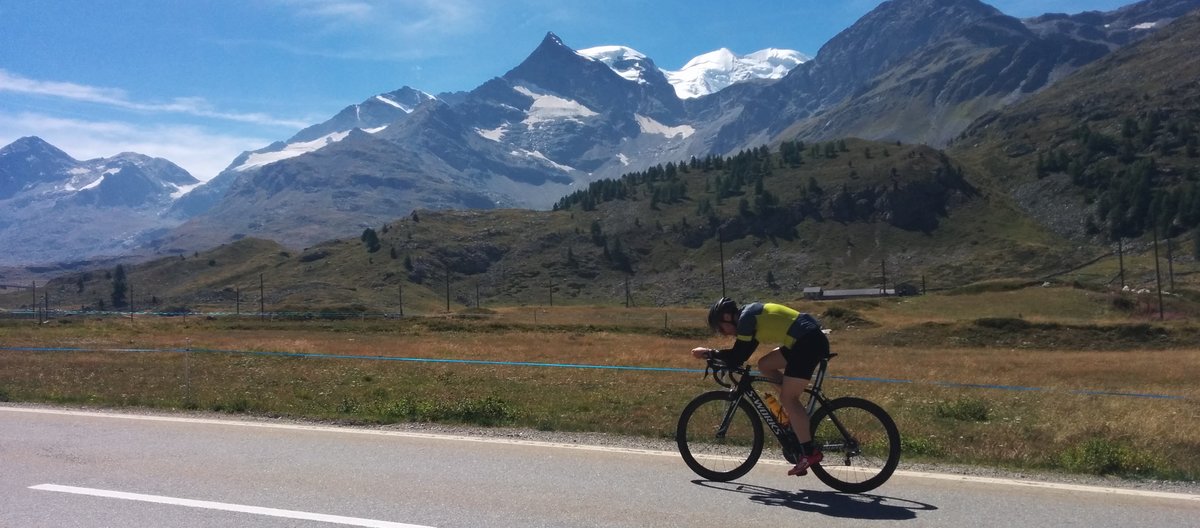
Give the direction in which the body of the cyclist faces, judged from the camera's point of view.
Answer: to the viewer's left

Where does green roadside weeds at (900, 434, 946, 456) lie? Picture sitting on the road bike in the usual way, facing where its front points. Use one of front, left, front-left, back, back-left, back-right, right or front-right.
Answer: back-right

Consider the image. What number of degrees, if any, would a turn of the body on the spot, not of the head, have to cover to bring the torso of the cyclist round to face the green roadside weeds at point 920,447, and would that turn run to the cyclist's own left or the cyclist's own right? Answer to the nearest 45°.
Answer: approximately 135° to the cyclist's own right

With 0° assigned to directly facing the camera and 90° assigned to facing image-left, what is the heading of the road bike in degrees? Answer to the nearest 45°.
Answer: approximately 90°
